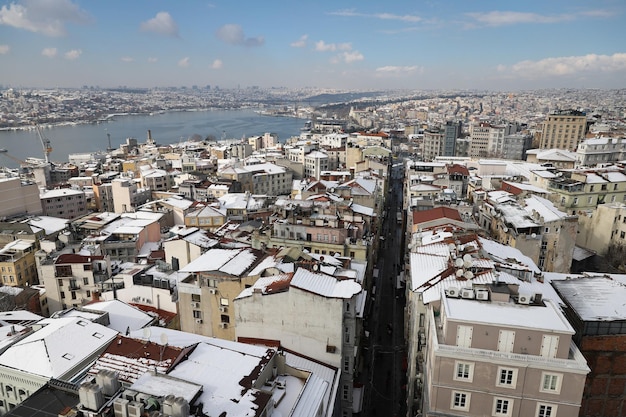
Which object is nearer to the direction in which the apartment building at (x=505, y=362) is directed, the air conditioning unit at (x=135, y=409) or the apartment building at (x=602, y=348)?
the air conditioning unit

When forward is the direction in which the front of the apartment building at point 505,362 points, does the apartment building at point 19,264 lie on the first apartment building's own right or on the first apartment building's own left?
on the first apartment building's own right

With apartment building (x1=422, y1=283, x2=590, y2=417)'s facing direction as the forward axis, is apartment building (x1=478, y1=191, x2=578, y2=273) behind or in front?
behind

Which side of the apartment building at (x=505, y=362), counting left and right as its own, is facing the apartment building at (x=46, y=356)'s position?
right

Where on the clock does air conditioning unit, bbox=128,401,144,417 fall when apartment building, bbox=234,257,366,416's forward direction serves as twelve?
The air conditioning unit is roughly at 4 o'clock from the apartment building.

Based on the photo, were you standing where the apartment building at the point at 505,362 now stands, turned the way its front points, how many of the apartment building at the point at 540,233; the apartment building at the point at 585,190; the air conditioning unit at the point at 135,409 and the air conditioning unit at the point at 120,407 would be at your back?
2

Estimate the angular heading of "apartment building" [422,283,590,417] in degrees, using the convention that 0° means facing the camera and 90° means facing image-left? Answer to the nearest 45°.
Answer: approximately 0°

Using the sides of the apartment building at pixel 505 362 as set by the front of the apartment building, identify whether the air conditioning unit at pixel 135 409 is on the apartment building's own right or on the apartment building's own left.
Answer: on the apartment building's own right

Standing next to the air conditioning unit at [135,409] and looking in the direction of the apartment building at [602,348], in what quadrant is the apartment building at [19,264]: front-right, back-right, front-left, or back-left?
back-left
